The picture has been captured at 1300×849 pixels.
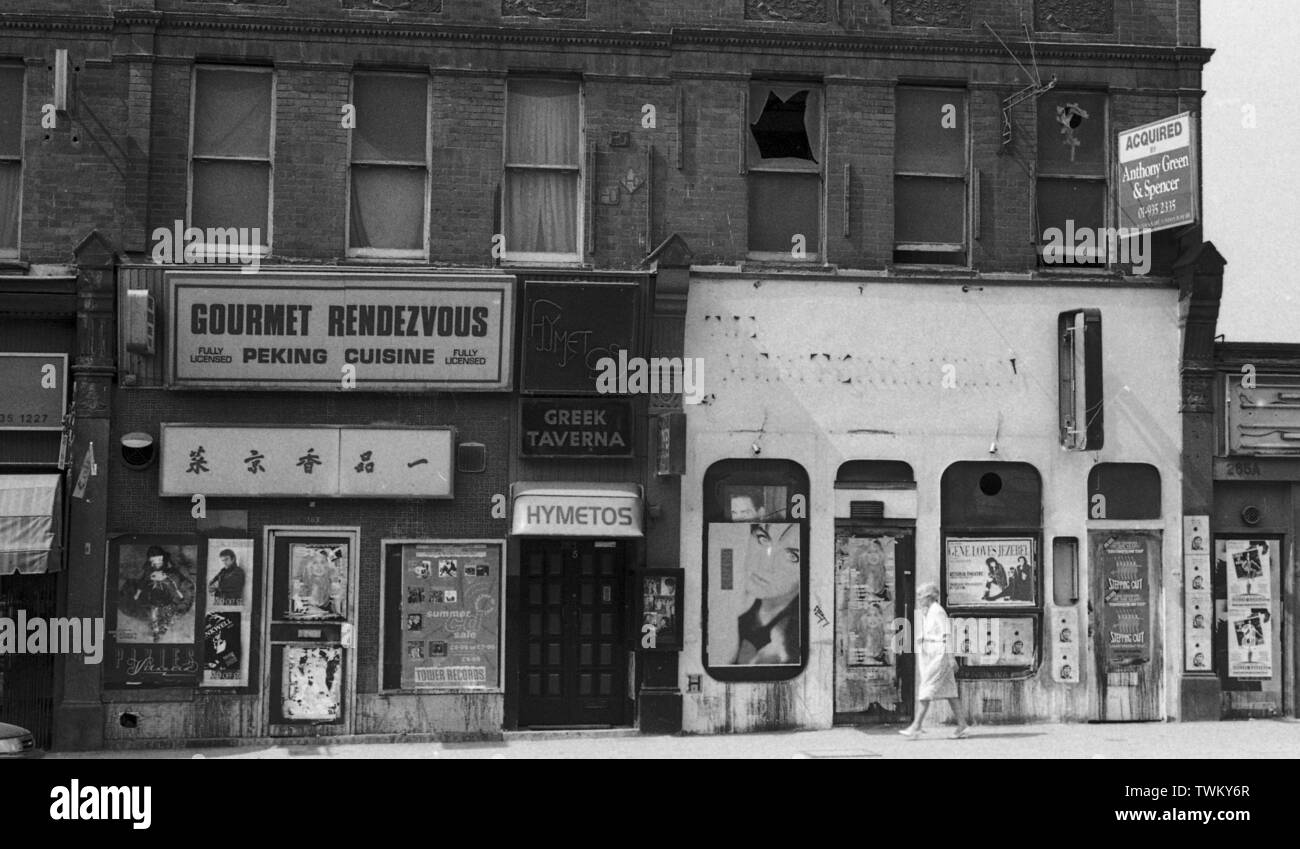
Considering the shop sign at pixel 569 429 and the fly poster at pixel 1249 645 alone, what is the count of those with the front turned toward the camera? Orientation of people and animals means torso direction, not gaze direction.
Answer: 2

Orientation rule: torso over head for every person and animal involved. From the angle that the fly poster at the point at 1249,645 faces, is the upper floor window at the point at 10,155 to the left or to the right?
on its right

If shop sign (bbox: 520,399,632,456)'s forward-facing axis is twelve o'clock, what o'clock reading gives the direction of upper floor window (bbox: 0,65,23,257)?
The upper floor window is roughly at 3 o'clock from the shop sign.
